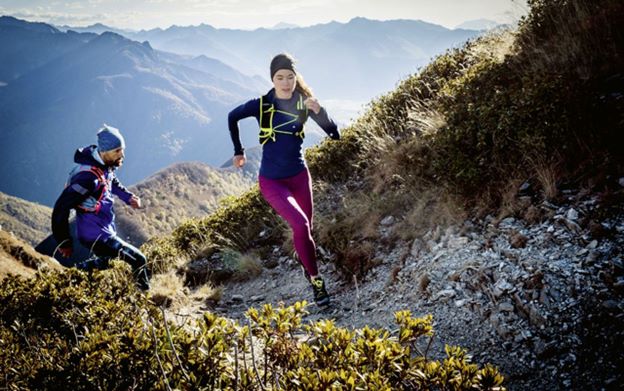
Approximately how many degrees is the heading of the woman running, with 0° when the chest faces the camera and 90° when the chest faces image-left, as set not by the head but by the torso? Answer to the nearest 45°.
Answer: approximately 0°

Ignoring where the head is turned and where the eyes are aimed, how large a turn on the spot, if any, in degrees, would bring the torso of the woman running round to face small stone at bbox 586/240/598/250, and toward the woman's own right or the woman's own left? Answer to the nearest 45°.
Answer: approximately 45° to the woman's own left
